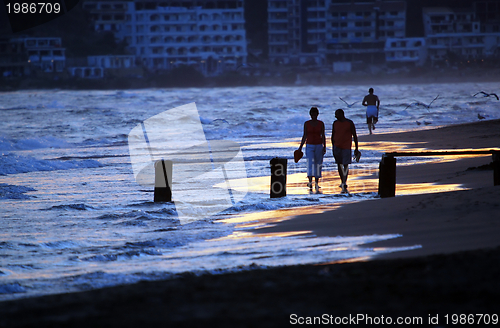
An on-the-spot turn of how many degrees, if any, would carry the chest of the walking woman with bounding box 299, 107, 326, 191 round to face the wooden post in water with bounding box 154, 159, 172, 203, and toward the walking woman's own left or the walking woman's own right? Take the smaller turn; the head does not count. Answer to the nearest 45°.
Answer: approximately 45° to the walking woman's own right

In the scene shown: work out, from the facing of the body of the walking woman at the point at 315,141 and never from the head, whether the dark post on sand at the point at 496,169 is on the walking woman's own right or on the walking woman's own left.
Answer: on the walking woman's own left

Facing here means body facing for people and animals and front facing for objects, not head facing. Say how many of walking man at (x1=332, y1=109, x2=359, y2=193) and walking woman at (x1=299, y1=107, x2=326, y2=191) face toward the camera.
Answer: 2

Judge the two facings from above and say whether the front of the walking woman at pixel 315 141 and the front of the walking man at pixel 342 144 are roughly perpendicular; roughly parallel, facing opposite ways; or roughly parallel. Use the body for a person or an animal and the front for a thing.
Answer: roughly parallel

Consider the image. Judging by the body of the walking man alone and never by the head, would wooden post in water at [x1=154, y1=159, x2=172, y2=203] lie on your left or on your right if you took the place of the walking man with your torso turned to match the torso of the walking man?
on your right

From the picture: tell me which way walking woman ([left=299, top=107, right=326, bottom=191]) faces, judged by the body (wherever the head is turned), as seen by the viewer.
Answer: toward the camera

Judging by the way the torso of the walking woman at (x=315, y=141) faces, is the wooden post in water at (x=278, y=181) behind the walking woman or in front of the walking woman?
in front

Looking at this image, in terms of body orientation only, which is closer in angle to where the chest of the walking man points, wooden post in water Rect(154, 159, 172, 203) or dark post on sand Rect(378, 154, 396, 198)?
the dark post on sand

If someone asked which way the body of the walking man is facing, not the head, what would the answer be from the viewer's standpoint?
toward the camera

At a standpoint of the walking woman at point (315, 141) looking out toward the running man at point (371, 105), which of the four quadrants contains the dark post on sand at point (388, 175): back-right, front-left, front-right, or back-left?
back-right

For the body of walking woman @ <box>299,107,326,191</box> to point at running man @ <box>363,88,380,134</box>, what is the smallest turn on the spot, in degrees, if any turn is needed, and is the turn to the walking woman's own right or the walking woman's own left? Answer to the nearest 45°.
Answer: approximately 180°
